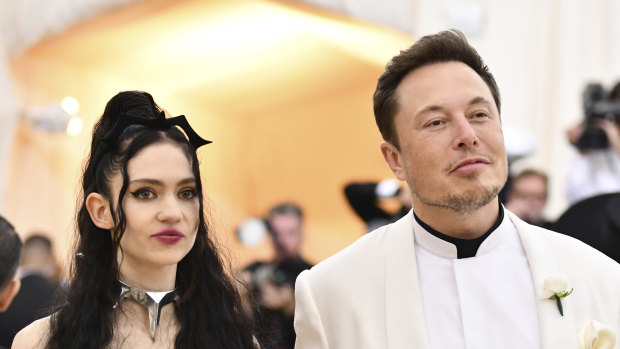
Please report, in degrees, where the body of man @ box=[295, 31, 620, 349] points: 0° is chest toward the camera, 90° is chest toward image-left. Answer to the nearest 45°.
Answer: approximately 0°

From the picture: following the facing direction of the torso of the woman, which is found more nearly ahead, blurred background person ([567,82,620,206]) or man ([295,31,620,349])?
the man

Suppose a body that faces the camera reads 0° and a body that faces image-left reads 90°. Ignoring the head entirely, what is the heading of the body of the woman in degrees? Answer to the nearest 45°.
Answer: approximately 315°

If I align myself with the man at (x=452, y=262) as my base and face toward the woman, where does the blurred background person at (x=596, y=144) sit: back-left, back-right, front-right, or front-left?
back-right

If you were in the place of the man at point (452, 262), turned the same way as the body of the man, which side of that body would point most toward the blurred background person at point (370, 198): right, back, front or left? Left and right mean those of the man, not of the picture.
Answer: back

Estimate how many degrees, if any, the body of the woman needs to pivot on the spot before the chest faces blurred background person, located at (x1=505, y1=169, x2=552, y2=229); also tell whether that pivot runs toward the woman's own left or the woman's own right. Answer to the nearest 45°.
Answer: approximately 90° to the woman's own left
